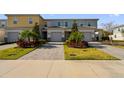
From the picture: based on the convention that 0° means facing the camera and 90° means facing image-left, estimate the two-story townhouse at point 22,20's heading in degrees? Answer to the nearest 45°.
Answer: approximately 0°

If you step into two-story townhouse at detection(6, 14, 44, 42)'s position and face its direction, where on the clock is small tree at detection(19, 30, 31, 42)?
The small tree is roughly at 12 o'clock from the two-story townhouse.
